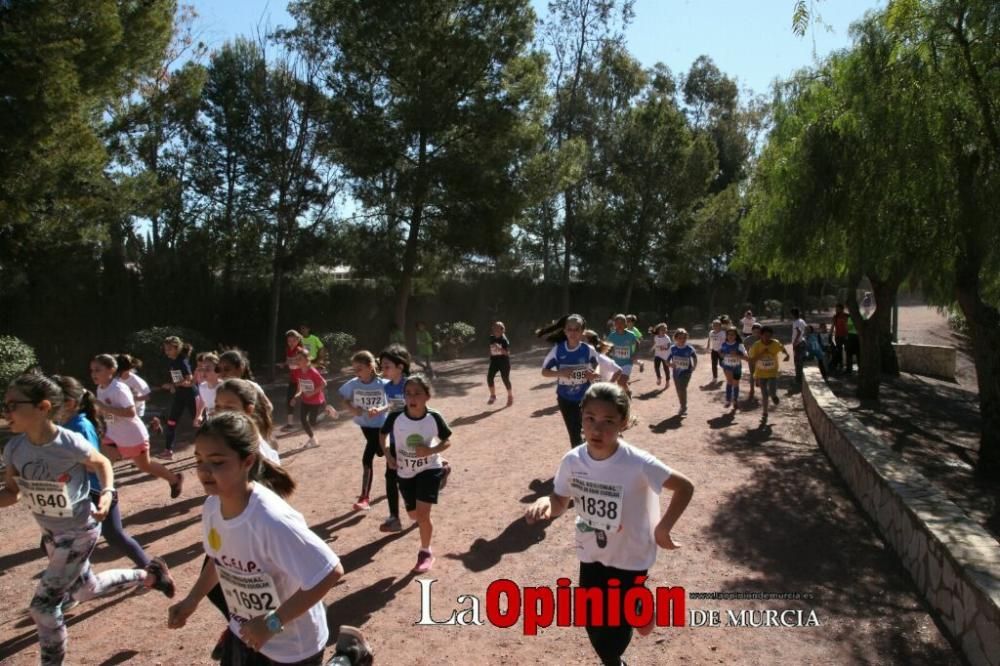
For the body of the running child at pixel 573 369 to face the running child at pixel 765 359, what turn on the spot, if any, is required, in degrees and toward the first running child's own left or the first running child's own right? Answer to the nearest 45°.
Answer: approximately 135° to the first running child's own left

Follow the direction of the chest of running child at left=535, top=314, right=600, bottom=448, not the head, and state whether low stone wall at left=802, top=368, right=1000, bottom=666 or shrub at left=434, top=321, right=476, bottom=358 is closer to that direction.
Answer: the low stone wall

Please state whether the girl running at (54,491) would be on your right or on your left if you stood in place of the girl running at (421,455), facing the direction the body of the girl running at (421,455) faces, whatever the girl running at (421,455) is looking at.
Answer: on your right

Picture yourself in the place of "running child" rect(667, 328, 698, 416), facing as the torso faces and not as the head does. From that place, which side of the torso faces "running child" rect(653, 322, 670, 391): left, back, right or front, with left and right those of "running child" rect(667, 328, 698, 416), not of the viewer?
back

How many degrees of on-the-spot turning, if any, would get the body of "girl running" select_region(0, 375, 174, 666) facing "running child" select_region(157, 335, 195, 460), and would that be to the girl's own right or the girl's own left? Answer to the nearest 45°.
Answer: approximately 135° to the girl's own right

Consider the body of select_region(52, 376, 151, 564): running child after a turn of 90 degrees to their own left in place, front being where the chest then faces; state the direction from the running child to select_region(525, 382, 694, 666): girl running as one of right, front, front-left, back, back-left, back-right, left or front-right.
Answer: front-left

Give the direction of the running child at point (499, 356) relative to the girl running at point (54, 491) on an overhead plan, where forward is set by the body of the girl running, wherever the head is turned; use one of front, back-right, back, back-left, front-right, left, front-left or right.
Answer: back
